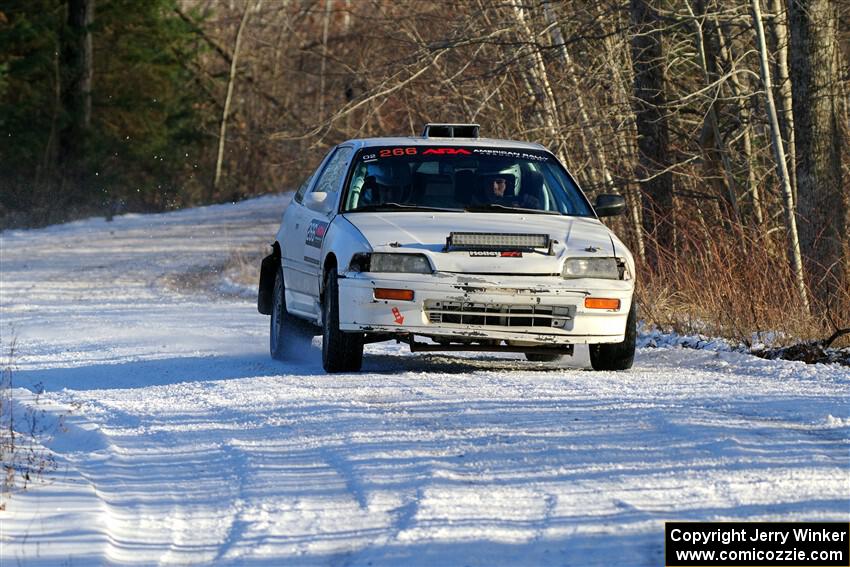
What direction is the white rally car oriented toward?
toward the camera
